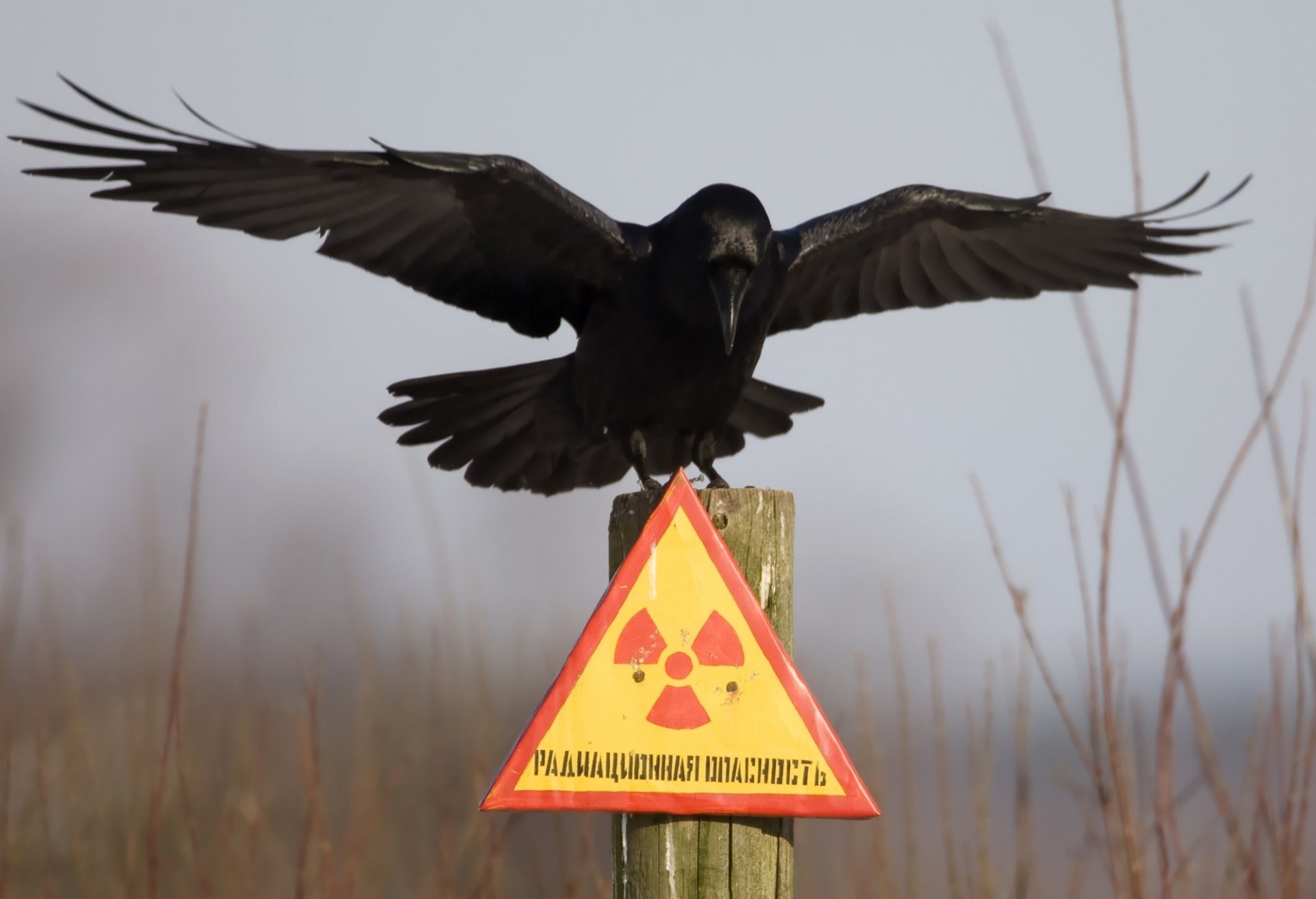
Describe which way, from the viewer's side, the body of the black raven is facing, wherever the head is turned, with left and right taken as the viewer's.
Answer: facing the viewer

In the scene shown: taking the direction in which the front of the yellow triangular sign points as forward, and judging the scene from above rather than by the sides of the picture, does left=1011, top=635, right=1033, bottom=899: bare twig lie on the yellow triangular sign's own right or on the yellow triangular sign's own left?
on the yellow triangular sign's own left

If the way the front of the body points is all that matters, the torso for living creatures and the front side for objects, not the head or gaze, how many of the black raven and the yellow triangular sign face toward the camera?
2
